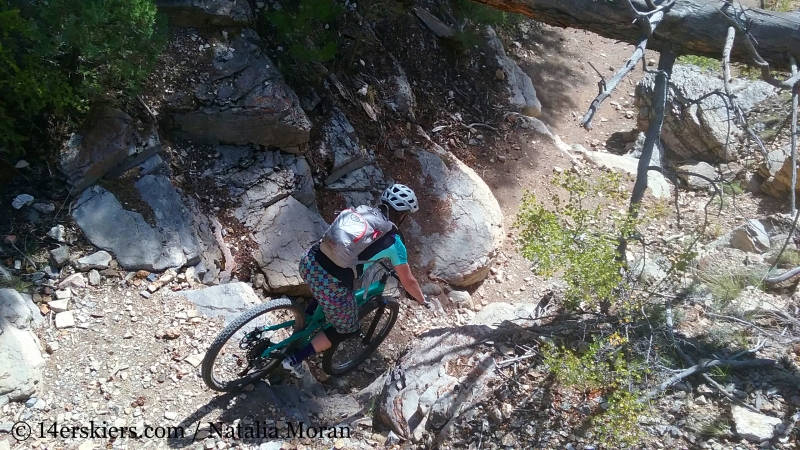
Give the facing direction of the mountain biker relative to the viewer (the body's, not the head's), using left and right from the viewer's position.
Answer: facing to the right of the viewer

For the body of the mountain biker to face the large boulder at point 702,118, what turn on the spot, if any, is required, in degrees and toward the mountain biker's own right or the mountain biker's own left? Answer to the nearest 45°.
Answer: approximately 45° to the mountain biker's own left

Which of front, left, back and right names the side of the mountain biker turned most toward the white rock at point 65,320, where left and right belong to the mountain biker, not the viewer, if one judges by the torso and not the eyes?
back

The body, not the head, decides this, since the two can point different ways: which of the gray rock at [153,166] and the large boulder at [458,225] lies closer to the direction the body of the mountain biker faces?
the large boulder

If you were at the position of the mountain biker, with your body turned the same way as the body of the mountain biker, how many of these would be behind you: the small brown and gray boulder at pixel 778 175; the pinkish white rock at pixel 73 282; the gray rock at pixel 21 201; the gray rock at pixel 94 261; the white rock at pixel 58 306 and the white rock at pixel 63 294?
5

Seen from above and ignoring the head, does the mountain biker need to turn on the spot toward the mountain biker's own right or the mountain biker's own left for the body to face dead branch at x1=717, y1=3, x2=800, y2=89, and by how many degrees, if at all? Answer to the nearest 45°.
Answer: approximately 45° to the mountain biker's own left

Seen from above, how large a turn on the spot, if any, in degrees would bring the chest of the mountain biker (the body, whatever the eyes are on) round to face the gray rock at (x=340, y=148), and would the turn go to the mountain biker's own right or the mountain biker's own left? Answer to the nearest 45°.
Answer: approximately 90° to the mountain biker's own left

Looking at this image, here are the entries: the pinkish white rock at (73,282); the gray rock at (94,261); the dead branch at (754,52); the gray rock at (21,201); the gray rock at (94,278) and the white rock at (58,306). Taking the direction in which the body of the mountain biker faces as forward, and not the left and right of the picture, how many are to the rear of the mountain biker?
5

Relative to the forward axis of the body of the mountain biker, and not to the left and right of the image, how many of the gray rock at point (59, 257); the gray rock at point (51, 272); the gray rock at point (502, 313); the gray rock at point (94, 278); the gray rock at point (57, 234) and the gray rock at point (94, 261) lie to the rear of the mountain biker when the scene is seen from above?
5

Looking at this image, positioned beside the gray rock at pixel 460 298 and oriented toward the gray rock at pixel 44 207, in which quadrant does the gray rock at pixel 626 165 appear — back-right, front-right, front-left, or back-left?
back-right

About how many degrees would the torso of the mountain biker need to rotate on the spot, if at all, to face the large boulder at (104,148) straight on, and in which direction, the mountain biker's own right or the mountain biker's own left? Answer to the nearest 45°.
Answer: approximately 135° to the mountain biker's own left
